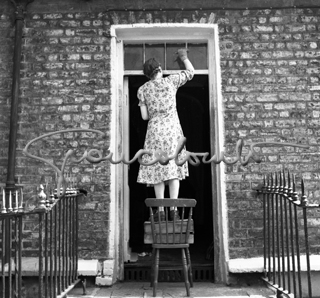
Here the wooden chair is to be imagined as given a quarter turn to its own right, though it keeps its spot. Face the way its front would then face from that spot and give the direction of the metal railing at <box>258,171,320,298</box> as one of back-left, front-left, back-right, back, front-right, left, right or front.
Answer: front

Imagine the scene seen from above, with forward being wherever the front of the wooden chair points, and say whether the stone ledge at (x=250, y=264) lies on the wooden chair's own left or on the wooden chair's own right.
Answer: on the wooden chair's own right

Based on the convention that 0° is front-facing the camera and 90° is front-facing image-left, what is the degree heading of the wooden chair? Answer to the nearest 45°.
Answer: approximately 180°

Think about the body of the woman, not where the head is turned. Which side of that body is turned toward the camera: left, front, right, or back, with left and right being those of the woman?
back

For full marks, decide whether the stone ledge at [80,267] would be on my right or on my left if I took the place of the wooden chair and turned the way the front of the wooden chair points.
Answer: on my left

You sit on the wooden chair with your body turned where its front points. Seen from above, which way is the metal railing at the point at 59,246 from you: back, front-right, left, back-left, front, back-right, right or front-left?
left
